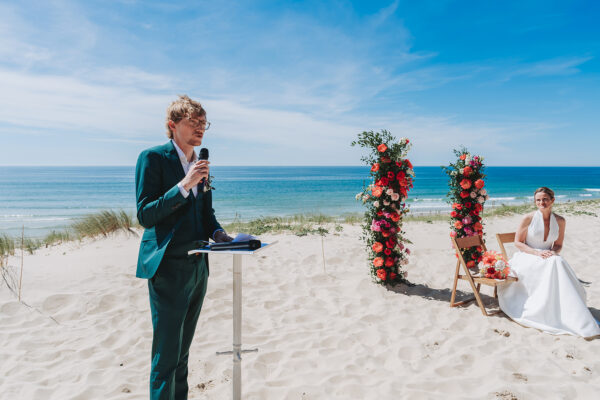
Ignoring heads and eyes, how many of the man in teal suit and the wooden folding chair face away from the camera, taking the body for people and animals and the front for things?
0

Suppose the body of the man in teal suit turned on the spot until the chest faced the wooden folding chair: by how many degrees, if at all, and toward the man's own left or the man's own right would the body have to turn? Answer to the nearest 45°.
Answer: approximately 90° to the man's own left

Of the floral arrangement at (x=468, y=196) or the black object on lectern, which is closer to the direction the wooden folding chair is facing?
the black object on lectern

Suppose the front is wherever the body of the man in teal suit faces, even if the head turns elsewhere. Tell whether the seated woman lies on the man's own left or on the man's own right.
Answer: on the man's own left

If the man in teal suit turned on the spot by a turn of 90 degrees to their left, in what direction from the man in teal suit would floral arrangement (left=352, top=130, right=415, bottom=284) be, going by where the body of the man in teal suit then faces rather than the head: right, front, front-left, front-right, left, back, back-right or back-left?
front

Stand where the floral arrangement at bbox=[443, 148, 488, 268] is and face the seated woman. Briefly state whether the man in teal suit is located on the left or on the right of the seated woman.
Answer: right

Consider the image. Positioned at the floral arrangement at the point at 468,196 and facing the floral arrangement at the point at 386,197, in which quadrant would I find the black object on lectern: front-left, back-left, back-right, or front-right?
front-left
